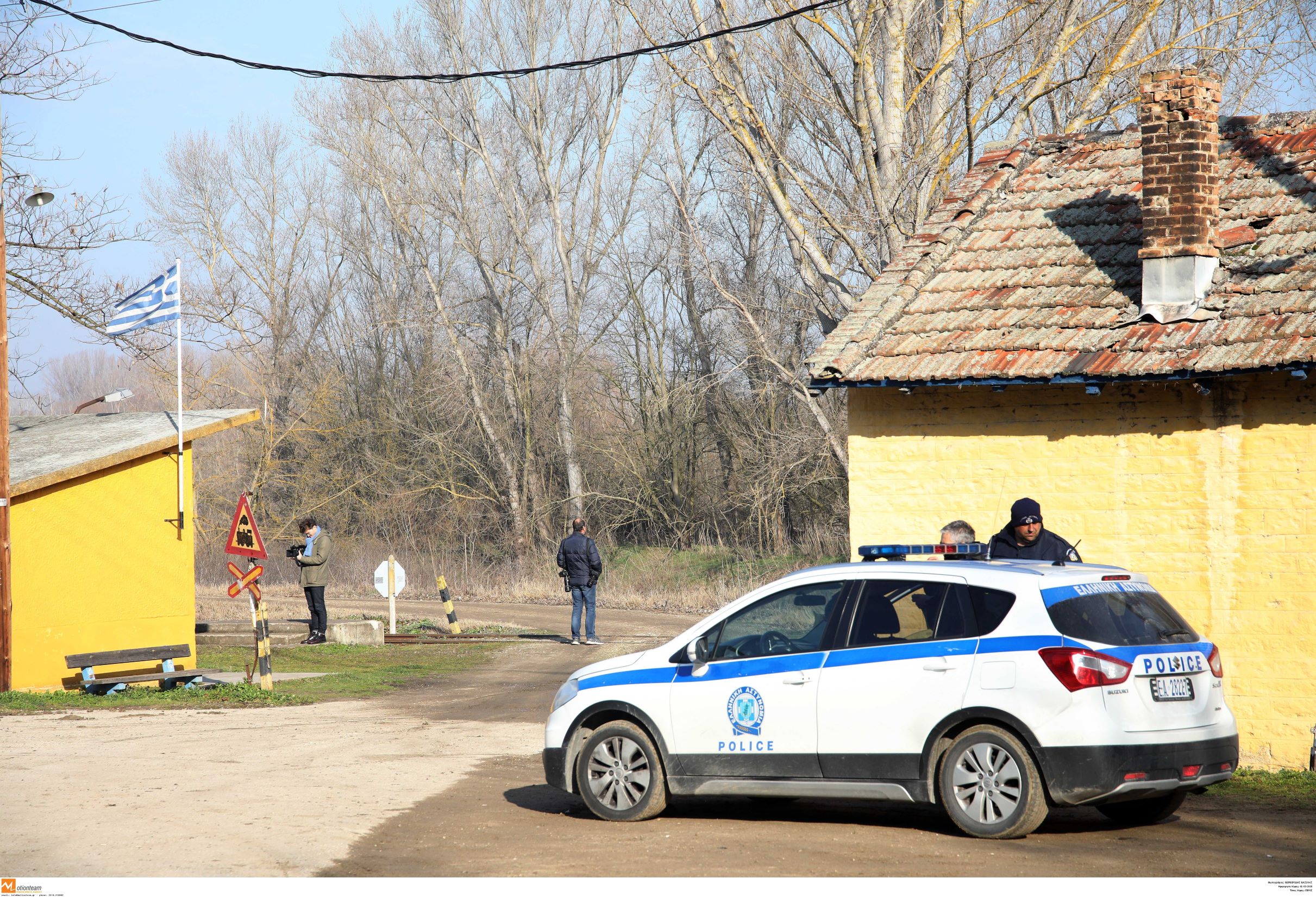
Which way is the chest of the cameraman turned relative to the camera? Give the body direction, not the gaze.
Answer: to the viewer's left

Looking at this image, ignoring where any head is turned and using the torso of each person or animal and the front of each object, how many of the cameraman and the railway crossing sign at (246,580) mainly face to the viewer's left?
1

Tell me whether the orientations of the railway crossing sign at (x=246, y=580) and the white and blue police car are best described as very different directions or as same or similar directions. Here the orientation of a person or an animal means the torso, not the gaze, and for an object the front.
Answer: very different directions

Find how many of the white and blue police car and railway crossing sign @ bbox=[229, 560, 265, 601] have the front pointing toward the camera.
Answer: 1

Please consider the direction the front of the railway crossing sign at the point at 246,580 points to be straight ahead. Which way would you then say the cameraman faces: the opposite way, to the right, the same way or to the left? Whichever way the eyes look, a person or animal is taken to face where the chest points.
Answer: to the right

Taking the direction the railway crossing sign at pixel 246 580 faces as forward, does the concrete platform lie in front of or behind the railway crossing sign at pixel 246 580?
behind

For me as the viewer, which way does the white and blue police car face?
facing away from the viewer and to the left of the viewer

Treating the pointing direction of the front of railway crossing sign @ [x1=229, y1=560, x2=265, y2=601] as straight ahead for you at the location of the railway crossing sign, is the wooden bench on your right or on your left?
on your right

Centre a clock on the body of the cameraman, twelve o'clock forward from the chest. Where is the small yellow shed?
The small yellow shed is roughly at 10 o'clock from the cameraman.
